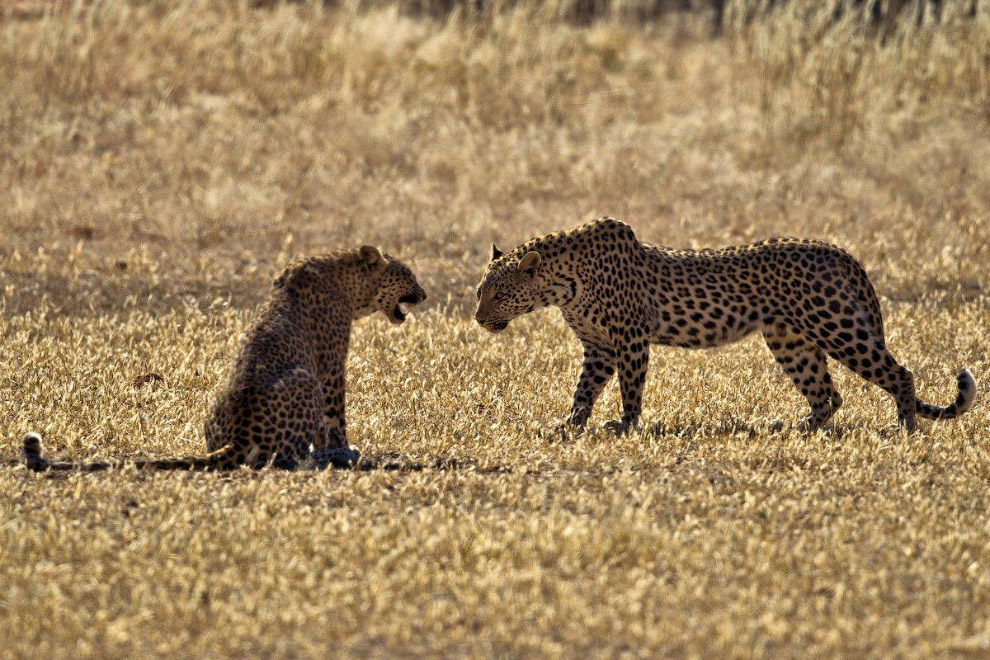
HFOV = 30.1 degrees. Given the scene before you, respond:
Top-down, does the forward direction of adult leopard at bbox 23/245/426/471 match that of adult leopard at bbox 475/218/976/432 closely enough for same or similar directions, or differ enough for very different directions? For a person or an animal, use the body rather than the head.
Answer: very different directions

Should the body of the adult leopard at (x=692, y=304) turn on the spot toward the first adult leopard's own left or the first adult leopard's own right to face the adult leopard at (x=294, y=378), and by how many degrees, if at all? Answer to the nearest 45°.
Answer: approximately 45° to the first adult leopard's own left

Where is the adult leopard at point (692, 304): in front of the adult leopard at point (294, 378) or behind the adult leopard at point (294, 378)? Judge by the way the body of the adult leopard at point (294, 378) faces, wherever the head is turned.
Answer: in front

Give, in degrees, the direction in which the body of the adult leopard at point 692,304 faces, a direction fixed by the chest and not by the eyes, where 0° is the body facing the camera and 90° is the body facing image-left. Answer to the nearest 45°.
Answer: approximately 90°
